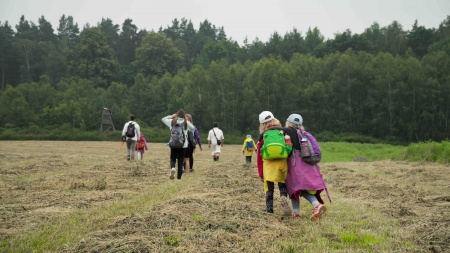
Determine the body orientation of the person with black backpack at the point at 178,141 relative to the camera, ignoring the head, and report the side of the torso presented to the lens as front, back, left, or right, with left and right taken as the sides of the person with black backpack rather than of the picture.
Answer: back

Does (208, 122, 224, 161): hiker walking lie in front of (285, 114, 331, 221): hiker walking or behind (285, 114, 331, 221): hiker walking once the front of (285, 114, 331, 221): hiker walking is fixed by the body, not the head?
in front

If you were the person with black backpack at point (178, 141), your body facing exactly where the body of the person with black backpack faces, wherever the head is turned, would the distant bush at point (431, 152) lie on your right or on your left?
on your right

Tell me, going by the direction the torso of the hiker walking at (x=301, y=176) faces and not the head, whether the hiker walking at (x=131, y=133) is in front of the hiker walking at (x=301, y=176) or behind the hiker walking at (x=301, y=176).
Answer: in front

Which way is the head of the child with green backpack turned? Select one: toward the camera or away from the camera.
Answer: away from the camera

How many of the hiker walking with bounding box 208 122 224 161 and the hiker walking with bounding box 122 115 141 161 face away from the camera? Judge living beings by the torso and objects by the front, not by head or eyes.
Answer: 2

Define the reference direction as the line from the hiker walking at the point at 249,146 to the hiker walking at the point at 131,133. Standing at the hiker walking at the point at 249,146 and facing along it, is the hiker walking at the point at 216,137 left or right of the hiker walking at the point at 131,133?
right

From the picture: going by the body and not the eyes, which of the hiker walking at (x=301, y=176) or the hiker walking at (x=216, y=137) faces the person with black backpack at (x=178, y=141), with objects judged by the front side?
the hiker walking at (x=301, y=176)

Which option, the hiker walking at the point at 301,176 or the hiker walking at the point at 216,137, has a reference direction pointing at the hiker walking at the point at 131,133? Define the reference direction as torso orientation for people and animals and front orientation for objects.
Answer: the hiker walking at the point at 301,176

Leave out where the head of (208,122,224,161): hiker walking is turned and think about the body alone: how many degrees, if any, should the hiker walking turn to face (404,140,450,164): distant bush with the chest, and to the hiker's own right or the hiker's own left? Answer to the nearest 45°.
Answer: approximately 90° to the hiker's own right

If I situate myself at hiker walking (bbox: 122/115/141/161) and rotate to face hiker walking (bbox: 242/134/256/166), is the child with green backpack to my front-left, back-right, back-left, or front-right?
front-right

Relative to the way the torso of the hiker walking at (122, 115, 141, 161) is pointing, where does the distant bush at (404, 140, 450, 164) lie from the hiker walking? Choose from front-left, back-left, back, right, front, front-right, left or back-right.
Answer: right

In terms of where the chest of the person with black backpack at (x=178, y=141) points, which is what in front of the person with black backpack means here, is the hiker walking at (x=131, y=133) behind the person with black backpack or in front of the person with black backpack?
in front

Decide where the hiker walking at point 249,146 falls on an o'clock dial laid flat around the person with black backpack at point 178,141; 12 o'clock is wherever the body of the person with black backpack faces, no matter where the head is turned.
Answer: The hiker walking is roughly at 1 o'clock from the person with black backpack.

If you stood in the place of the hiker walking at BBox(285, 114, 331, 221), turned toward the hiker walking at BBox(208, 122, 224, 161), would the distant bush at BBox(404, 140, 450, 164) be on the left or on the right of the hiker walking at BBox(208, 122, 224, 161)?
right

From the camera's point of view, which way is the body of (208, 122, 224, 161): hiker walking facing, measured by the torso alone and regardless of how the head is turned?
away from the camera

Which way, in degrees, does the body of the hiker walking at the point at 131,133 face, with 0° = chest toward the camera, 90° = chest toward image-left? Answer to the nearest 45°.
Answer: approximately 180°
